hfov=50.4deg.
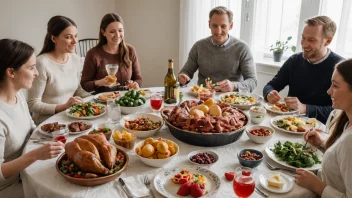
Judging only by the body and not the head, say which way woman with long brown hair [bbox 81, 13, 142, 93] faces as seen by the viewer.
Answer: toward the camera

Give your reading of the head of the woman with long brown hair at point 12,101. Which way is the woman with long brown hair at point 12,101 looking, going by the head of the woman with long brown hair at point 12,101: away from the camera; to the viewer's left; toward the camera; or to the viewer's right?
to the viewer's right

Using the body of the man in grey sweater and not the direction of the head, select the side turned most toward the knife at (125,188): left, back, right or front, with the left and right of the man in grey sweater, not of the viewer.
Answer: front

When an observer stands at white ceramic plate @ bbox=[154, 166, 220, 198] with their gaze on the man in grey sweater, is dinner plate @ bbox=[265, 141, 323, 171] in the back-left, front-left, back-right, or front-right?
front-right

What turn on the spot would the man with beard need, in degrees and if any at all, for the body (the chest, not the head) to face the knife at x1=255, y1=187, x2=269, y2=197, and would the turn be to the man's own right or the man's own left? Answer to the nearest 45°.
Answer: approximately 45° to the man's own left

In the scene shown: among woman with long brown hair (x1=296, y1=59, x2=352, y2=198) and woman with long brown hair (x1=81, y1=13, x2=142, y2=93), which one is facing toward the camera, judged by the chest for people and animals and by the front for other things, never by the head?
woman with long brown hair (x1=81, y1=13, x2=142, y2=93)

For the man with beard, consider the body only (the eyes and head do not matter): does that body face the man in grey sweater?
no

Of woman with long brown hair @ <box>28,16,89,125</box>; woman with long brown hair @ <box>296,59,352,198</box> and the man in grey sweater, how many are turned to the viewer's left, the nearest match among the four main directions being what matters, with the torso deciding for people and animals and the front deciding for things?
1

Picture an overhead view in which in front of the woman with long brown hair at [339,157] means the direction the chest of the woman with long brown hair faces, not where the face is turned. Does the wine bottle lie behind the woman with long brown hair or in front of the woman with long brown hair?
in front

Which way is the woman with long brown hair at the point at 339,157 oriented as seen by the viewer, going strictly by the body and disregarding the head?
to the viewer's left

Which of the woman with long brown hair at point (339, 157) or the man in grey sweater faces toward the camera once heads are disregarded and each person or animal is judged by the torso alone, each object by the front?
the man in grey sweater

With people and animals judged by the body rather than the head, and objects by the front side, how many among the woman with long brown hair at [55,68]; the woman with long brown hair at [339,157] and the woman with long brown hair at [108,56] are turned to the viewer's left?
1

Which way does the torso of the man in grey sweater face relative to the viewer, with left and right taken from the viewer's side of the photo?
facing the viewer

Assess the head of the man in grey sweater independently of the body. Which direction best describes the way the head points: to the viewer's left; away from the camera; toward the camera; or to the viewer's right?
toward the camera

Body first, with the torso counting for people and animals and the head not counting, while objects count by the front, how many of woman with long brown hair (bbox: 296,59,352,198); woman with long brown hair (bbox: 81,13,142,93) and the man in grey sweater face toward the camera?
2

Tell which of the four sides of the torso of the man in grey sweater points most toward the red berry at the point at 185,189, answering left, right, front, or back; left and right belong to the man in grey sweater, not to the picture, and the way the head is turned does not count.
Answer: front

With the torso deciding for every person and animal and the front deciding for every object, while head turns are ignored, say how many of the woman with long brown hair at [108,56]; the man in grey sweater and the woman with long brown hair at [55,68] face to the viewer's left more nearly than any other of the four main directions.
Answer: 0
